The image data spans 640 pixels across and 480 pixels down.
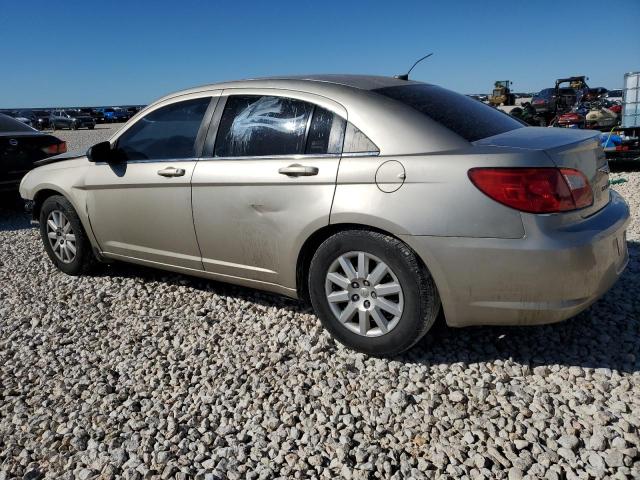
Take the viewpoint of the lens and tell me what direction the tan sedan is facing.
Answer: facing away from the viewer and to the left of the viewer

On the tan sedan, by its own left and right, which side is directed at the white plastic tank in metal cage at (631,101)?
right

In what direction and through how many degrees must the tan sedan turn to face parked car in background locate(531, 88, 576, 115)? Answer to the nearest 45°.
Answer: approximately 90° to its right

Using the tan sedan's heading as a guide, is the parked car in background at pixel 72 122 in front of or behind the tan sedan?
in front

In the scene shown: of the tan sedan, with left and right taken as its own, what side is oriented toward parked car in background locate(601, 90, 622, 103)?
right
